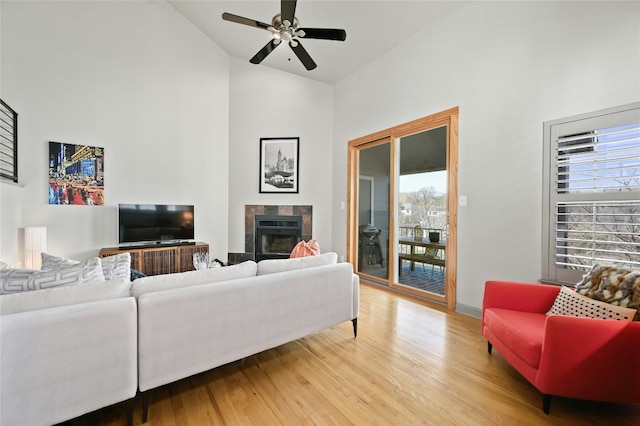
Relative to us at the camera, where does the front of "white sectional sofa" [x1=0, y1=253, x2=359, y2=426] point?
facing away from the viewer and to the left of the viewer

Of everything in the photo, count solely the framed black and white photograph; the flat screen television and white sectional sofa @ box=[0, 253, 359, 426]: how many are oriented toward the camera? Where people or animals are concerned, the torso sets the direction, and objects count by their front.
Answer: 2

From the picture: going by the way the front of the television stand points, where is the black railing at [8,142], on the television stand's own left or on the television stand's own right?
on the television stand's own right

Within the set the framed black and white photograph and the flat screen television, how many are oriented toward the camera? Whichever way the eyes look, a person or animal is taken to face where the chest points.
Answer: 2

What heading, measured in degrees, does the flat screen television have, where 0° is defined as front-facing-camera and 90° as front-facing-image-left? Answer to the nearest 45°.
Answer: approximately 0°

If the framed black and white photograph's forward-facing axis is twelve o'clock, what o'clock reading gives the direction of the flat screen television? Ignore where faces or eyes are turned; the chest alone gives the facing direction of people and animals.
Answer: The flat screen television is roughly at 2 o'clock from the framed black and white photograph.

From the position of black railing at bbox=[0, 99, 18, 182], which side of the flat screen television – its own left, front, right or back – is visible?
right

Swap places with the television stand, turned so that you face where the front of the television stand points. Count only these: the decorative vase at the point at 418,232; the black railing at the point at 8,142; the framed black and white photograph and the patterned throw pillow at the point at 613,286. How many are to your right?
1

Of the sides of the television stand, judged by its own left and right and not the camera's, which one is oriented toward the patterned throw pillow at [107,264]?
front

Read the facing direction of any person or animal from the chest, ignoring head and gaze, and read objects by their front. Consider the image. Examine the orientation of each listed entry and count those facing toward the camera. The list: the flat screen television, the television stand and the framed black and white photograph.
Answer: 3

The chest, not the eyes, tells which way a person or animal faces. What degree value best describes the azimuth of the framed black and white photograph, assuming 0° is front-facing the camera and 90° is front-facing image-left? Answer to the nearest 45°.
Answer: approximately 0°

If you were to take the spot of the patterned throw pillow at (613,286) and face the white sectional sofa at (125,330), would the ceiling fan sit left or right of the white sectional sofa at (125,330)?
right

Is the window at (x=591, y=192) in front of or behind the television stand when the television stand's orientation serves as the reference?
in front

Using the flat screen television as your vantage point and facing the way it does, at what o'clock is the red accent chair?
The red accent chair is roughly at 11 o'clock from the flat screen television.
